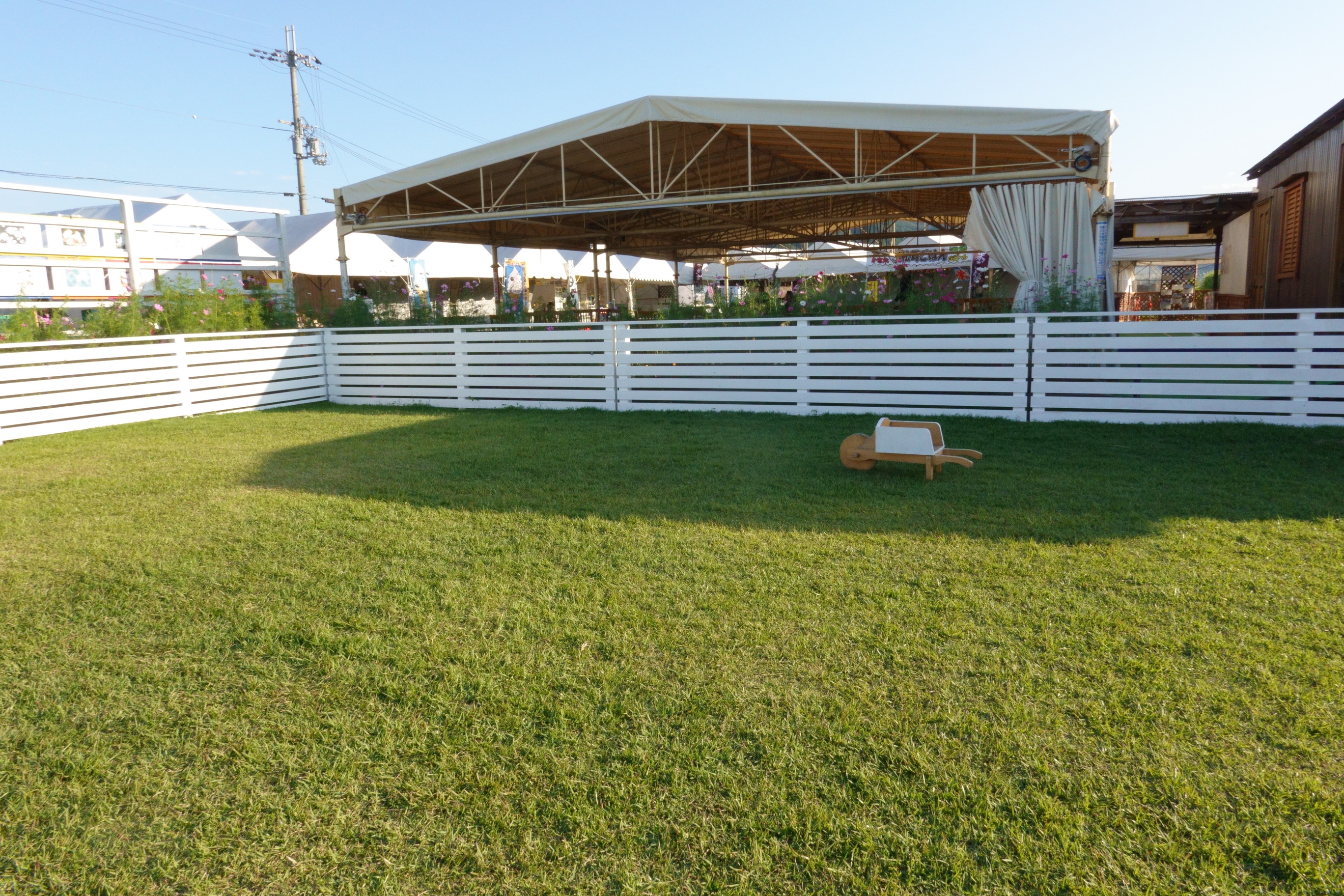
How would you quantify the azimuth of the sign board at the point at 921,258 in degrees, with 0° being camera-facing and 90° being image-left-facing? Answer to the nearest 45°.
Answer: approximately 0°

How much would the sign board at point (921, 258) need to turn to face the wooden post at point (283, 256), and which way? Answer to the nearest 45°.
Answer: approximately 45° to its right

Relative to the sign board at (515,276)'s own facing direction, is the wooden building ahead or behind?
ahead

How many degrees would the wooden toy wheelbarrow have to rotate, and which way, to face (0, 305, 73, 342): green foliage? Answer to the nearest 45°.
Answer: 0° — it already faces it

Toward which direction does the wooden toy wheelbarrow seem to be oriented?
to the viewer's left

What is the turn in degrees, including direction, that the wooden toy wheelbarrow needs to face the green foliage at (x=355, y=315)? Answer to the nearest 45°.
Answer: approximately 45° to its right
